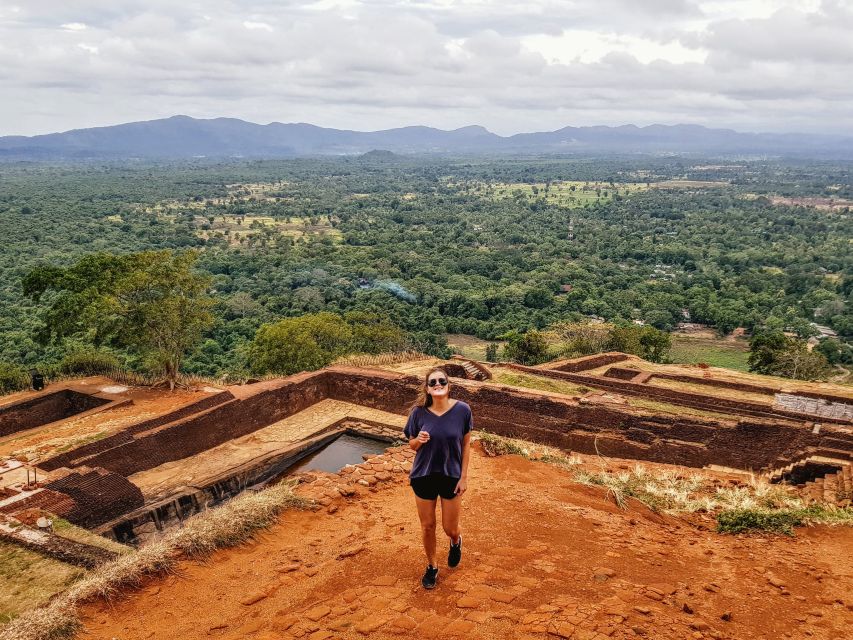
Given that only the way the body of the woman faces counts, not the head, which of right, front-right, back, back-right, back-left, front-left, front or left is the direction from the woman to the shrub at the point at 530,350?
back

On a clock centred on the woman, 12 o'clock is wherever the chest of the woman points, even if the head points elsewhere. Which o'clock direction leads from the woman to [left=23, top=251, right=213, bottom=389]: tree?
The tree is roughly at 5 o'clock from the woman.

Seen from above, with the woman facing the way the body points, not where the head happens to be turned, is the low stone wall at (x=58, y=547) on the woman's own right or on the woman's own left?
on the woman's own right

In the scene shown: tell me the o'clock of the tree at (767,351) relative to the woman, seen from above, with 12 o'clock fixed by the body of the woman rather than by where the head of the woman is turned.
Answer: The tree is roughly at 7 o'clock from the woman.

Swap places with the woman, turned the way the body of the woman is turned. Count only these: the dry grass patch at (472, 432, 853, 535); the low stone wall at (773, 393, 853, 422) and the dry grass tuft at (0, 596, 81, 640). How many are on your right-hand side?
1

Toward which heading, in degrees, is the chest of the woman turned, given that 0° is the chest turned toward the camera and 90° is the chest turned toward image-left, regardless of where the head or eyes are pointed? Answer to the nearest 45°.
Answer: approximately 0°

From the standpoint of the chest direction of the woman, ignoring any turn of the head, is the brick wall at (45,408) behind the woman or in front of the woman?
behind

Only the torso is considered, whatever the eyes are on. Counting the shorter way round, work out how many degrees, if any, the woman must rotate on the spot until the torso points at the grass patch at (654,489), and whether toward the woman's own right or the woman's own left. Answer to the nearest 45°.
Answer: approximately 135° to the woman's own left

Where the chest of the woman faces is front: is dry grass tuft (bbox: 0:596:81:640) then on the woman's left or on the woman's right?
on the woman's right

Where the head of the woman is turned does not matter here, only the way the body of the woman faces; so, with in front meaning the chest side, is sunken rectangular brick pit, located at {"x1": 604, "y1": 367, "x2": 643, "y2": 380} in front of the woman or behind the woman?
behind

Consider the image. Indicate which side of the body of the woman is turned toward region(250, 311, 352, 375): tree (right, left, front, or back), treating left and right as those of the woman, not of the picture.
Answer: back
